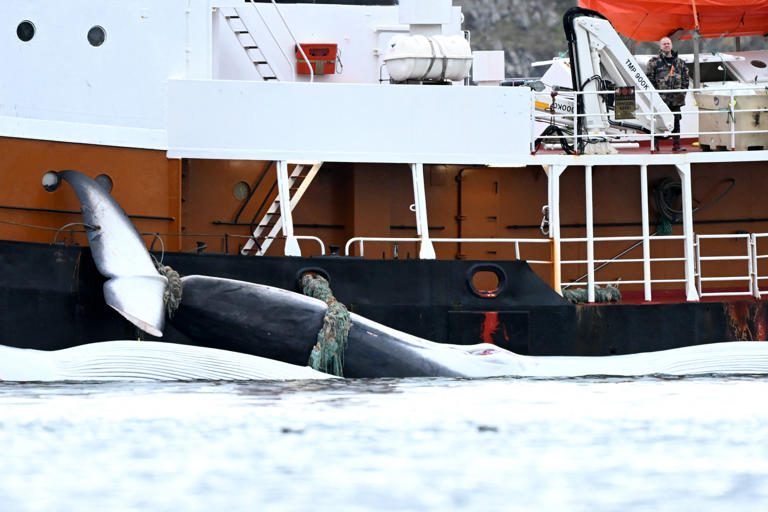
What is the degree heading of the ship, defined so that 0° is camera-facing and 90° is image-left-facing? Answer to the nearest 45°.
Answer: approximately 90°

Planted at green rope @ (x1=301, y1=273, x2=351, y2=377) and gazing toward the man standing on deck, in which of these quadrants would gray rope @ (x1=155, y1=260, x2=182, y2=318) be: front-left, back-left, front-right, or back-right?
back-left
